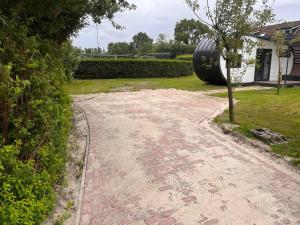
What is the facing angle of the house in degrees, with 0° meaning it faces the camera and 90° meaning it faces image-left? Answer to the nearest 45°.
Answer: approximately 0°

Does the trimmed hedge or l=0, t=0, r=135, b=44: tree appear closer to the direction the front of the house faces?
the tree

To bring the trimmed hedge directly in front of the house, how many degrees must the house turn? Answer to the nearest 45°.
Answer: approximately 90° to its right

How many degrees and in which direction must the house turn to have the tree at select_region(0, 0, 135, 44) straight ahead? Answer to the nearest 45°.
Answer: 0° — it already faces it

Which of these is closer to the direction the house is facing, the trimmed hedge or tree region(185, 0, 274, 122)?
the tree

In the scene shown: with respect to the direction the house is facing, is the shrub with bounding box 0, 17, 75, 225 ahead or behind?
ahead

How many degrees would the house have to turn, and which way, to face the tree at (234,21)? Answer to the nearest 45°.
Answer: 0° — it already faces it
